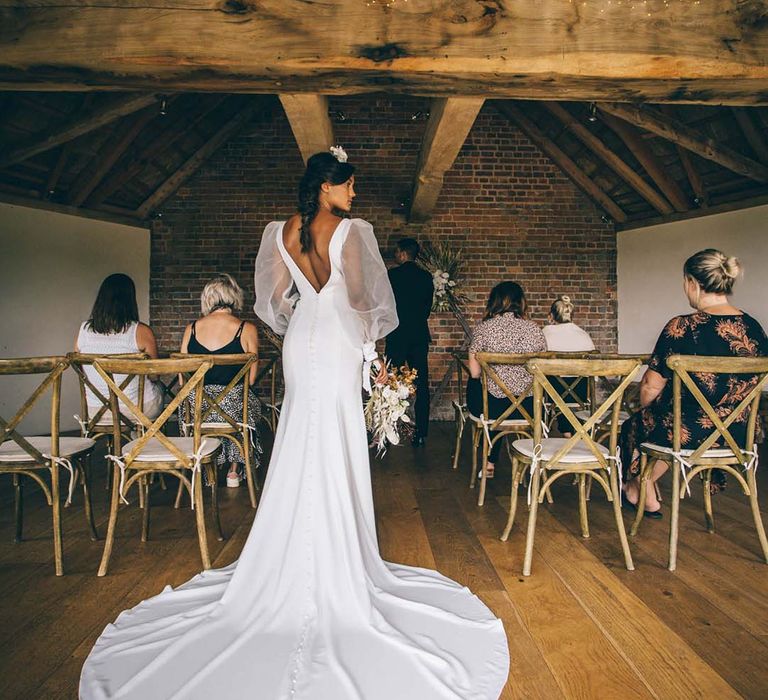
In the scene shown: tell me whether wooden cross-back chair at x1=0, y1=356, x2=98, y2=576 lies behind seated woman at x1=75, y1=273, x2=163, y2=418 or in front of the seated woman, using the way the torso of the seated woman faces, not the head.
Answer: behind

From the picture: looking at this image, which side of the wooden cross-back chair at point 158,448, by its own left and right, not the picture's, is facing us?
back

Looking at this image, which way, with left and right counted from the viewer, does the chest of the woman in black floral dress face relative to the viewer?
facing away from the viewer and to the left of the viewer

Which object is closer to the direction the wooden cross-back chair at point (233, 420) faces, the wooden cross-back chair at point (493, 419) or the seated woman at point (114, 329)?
the seated woman

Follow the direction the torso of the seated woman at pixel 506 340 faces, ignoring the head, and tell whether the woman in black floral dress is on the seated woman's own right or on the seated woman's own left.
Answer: on the seated woman's own right

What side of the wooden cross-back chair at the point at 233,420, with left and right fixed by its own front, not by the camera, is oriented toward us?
back

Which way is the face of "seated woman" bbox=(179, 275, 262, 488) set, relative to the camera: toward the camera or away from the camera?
away from the camera

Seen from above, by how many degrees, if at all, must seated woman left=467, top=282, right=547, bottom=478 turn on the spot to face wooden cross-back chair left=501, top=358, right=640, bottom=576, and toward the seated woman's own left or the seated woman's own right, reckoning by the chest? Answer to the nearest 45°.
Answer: approximately 180°

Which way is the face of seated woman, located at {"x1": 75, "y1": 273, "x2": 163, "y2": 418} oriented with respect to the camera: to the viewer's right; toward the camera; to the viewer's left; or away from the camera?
away from the camera

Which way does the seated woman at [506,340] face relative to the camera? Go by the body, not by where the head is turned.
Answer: away from the camera

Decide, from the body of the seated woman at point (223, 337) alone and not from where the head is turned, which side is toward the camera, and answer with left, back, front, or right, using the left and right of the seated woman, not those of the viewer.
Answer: back
